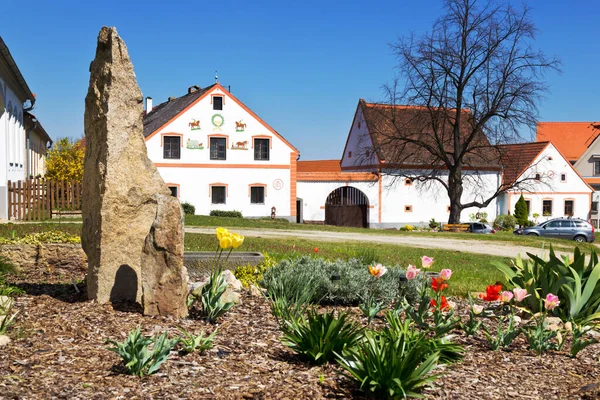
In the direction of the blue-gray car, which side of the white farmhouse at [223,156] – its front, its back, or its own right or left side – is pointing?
left

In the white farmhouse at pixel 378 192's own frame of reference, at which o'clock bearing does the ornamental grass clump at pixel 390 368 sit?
The ornamental grass clump is roughly at 12 o'clock from the white farmhouse.

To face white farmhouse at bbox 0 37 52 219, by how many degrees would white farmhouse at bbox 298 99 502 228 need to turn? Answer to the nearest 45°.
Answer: approximately 45° to its right

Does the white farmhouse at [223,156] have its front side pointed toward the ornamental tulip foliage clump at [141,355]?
yes

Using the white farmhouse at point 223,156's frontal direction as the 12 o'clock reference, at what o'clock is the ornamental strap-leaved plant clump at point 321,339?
The ornamental strap-leaved plant clump is roughly at 12 o'clock from the white farmhouse.

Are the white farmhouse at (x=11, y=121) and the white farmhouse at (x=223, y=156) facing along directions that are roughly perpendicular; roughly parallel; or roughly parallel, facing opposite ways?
roughly perpendicular

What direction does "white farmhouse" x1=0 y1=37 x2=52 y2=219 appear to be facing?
to the viewer's right

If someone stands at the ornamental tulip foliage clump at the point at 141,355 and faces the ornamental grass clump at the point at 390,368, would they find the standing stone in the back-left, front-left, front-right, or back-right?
back-left

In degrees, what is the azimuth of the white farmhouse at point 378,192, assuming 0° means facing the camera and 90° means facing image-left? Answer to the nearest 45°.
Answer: approximately 0°
